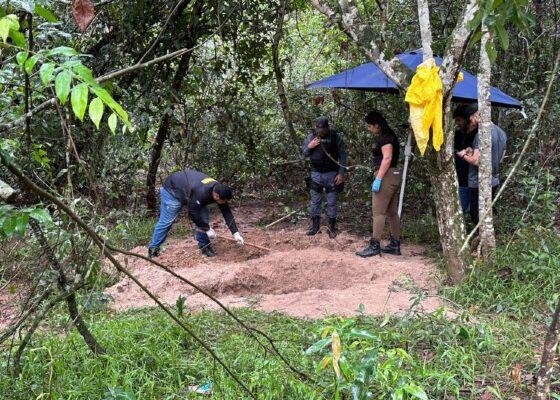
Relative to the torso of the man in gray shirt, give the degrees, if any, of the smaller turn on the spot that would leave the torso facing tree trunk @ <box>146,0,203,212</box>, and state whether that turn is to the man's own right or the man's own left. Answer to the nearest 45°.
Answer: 0° — they already face it

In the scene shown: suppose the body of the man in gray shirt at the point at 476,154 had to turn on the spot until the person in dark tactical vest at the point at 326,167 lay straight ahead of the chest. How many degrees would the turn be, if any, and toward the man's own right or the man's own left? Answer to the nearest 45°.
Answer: approximately 45° to the man's own right

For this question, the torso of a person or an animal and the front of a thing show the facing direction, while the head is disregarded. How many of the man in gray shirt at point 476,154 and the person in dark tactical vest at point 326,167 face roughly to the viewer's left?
1

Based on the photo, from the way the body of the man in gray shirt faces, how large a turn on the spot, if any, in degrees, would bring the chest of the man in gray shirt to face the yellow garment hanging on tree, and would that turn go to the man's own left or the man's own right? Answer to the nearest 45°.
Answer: approximately 90° to the man's own left

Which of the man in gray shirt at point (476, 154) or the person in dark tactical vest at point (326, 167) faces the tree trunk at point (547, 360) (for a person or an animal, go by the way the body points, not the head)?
the person in dark tactical vest

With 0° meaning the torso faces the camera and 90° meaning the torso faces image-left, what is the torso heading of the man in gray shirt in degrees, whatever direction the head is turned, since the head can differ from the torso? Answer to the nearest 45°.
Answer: approximately 90°

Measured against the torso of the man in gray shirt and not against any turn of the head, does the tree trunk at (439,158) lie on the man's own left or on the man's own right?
on the man's own left

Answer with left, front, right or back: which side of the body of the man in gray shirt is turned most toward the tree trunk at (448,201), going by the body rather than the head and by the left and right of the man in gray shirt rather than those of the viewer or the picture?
left

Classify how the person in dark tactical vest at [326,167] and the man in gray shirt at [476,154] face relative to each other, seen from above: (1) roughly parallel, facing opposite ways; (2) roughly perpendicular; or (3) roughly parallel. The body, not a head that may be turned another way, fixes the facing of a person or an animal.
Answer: roughly perpendicular

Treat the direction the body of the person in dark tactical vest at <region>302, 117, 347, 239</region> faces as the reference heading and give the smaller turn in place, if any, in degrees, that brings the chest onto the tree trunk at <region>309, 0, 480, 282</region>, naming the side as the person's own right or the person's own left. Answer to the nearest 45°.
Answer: approximately 45° to the person's own left

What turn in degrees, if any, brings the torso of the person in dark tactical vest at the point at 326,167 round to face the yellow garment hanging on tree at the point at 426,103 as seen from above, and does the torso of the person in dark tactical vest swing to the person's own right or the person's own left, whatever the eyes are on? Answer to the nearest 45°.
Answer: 0° — they already face it
